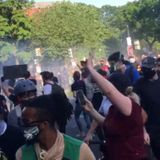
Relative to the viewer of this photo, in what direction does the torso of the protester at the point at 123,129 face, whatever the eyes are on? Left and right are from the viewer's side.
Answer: facing away from the viewer and to the left of the viewer

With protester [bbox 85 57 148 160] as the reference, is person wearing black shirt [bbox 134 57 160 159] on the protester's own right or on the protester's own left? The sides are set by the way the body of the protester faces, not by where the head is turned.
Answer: on the protester's own right

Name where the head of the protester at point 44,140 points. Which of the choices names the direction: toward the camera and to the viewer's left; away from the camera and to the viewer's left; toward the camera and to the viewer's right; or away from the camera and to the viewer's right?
toward the camera and to the viewer's left

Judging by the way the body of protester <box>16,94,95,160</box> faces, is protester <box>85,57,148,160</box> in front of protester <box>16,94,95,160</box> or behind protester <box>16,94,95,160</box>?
behind

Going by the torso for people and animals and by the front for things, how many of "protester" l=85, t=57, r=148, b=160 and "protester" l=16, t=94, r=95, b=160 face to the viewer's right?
0

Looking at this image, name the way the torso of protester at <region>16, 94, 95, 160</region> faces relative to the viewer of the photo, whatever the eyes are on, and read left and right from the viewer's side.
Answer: facing the viewer and to the left of the viewer

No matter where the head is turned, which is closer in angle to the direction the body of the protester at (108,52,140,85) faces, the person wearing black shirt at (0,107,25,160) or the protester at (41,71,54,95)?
the protester

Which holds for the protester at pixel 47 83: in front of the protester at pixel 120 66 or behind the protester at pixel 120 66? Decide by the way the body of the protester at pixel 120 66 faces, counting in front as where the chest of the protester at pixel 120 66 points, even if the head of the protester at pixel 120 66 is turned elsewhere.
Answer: in front

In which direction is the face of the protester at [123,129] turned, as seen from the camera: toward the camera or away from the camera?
away from the camera

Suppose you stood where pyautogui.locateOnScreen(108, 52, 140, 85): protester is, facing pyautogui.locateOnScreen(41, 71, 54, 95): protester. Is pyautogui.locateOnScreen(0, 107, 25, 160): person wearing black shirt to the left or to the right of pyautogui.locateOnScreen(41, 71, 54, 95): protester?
left
